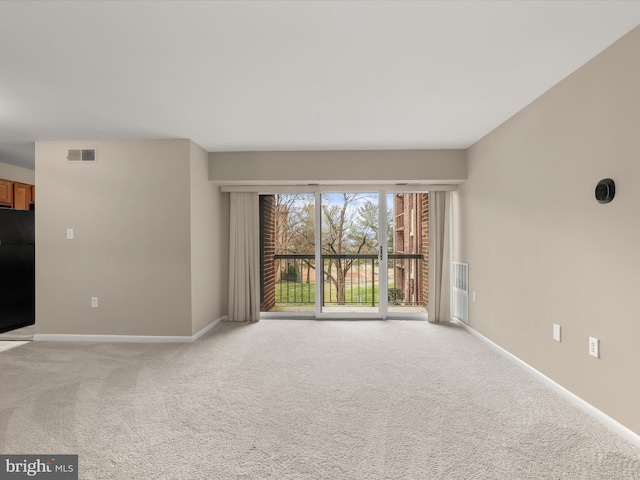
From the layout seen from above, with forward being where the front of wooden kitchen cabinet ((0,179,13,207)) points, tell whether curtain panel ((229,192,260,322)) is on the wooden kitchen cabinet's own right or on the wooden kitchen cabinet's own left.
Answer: on the wooden kitchen cabinet's own left

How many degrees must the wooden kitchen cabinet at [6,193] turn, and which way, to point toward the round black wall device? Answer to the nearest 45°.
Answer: approximately 45° to its left

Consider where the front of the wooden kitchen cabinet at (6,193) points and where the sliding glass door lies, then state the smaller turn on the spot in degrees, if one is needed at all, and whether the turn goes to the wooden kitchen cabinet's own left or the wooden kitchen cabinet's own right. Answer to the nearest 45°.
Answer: approximately 45° to the wooden kitchen cabinet's own left

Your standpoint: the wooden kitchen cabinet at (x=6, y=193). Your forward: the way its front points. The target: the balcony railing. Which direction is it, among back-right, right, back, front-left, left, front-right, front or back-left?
front-left

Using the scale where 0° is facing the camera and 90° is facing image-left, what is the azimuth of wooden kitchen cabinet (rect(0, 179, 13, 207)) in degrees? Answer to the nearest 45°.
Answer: approximately 0°
